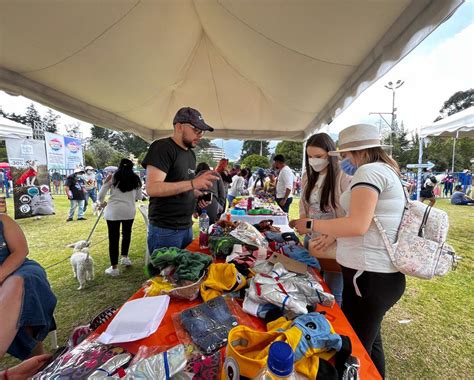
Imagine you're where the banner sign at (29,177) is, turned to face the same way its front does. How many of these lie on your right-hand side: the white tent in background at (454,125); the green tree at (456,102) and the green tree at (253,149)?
0

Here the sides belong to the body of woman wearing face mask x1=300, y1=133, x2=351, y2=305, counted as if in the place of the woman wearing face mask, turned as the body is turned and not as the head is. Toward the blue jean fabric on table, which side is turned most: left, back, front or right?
front

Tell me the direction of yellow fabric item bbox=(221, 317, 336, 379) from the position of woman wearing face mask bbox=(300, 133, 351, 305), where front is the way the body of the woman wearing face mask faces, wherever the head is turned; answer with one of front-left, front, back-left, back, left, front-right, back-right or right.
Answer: front-left

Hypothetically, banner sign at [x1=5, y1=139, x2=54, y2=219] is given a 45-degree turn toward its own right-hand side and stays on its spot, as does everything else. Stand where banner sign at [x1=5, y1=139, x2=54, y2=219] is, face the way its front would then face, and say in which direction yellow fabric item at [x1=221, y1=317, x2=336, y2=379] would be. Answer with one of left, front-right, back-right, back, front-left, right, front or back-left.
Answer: front-left

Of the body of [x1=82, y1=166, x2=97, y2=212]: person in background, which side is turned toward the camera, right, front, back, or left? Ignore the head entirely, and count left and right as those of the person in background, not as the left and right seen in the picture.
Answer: front

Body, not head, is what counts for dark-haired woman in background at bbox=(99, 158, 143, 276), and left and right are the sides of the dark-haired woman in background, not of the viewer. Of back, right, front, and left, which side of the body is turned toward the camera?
back

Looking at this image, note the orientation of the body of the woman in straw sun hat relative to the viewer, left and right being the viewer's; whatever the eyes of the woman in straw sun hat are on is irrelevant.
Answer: facing to the left of the viewer

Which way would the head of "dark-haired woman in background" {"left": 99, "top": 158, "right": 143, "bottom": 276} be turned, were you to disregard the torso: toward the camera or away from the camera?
away from the camera

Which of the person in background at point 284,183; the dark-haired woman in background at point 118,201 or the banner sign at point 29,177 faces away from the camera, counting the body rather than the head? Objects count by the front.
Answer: the dark-haired woman in background

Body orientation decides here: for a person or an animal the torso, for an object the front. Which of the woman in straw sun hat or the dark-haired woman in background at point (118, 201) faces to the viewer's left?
the woman in straw sun hat

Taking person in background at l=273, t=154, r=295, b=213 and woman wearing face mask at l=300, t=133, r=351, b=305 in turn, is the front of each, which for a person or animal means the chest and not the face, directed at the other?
no

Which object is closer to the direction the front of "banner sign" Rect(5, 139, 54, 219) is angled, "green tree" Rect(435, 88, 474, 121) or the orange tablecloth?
the orange tablecloth

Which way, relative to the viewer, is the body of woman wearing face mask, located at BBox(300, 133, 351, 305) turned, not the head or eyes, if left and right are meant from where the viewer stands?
facing the viewer and to the left of the viewer

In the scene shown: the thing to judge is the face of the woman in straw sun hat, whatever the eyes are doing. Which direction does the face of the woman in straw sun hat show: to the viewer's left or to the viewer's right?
to the viewer's left

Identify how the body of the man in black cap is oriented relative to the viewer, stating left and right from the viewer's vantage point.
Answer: facing the viewer and to the right of the viewer

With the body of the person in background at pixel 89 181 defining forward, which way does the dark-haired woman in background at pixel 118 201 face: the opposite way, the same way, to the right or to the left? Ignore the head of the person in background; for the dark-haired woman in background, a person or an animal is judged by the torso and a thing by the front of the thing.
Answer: the opposite way
